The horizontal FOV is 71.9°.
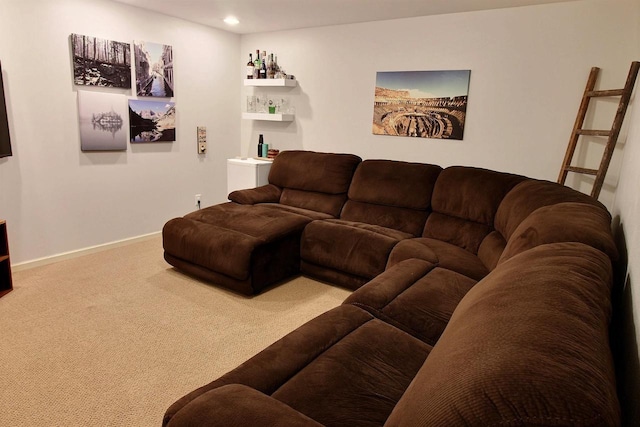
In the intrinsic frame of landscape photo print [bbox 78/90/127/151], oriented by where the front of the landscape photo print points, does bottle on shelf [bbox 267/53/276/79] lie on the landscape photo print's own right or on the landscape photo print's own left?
on the landscape photo print's own left

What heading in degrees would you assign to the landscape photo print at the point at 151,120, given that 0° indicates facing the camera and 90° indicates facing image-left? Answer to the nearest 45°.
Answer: approximately 315°

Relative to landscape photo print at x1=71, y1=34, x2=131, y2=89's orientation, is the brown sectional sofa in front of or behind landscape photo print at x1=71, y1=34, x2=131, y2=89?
in front

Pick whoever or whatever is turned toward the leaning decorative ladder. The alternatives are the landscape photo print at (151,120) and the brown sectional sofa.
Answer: the landscape photo print

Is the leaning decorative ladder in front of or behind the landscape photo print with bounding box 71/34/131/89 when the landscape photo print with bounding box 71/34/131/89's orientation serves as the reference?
in front

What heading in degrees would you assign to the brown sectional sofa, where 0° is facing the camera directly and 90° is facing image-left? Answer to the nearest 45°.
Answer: approximately 45°

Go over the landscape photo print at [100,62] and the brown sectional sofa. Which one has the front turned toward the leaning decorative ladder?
the landscape photo print

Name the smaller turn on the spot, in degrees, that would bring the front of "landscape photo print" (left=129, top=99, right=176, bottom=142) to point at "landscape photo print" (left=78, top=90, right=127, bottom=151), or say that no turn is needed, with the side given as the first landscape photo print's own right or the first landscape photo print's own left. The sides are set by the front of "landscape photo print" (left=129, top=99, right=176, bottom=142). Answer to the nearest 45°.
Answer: approximately 90° to the first landscape photo print's own right
